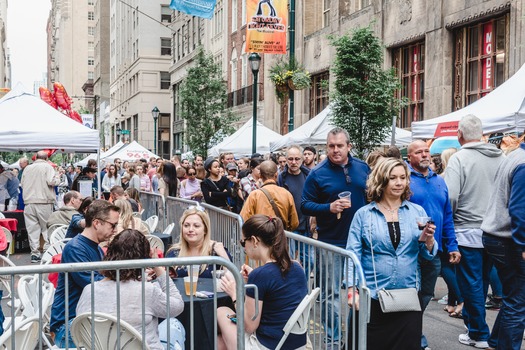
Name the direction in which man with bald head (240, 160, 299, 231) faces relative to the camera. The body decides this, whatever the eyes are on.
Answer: away from the camera

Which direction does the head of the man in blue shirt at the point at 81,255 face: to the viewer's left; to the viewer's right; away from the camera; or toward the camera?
to the viewer's right

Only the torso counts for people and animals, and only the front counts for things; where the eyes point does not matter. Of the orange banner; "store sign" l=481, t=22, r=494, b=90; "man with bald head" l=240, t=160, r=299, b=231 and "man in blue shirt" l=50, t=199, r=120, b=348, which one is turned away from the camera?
the man with bald head

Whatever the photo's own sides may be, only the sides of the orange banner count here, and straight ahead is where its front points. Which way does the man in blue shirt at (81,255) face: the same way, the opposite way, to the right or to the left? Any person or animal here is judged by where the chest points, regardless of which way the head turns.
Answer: to the left

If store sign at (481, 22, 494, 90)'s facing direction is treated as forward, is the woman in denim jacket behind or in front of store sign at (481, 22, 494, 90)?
in front

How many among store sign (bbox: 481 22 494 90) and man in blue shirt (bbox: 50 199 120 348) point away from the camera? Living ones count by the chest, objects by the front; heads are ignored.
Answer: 0

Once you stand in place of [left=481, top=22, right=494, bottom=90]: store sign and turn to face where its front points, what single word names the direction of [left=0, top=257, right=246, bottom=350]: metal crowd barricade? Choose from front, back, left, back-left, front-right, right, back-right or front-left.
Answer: front-left

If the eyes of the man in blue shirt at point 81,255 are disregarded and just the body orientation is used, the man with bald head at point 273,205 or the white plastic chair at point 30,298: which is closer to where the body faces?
the man with bald head

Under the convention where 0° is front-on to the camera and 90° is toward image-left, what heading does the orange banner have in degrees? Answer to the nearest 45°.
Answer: approximately 0°

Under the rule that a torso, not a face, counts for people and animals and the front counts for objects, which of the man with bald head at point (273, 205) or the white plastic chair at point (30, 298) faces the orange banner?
the man with bald head

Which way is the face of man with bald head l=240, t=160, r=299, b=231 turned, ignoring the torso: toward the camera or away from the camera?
away from the camera
